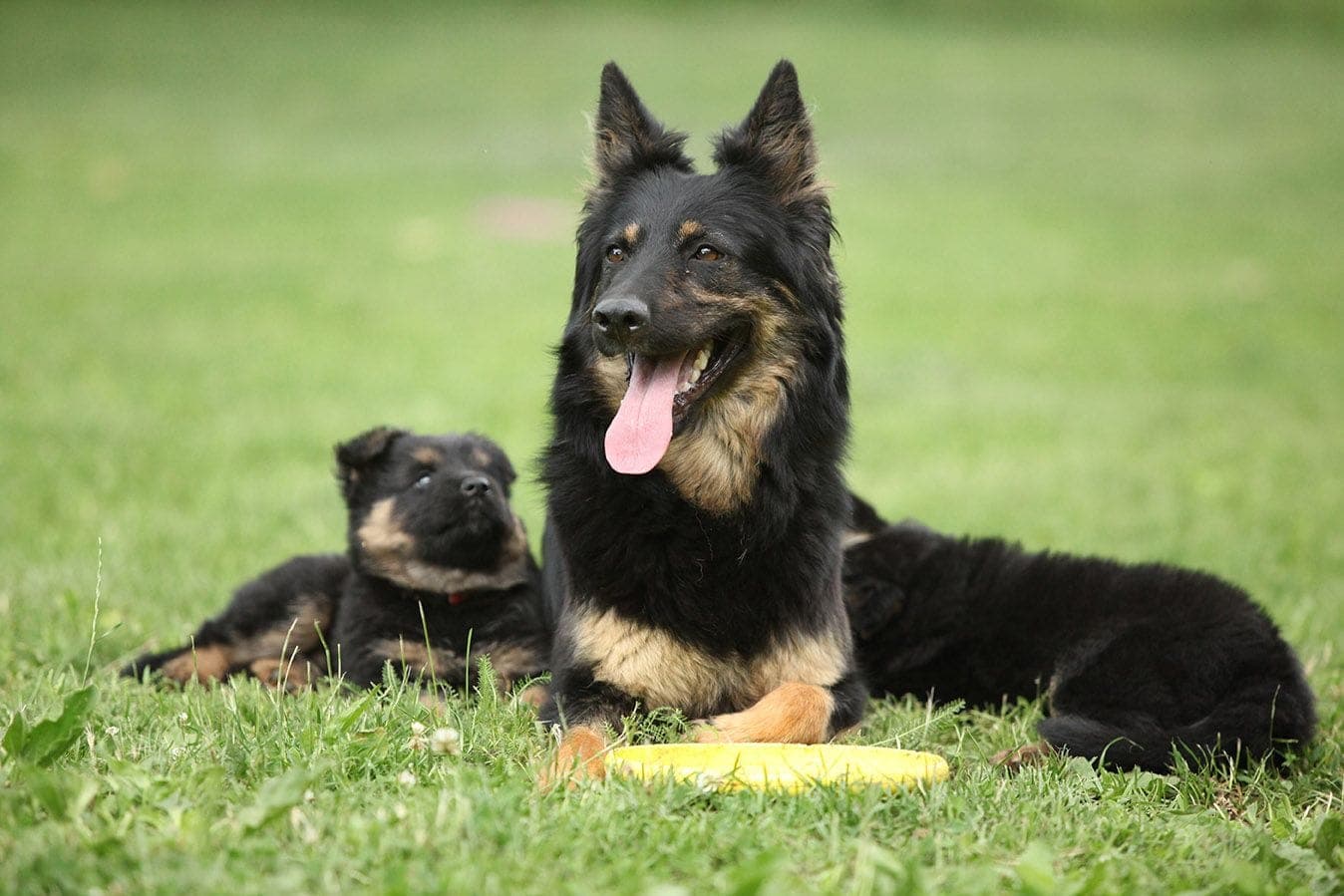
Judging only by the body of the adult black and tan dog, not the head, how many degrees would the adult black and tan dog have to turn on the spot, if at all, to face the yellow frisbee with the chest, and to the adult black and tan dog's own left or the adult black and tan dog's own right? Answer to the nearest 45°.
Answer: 0° — it already faces it

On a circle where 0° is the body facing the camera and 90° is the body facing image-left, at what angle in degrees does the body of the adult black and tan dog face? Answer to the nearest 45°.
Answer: approximately 0°

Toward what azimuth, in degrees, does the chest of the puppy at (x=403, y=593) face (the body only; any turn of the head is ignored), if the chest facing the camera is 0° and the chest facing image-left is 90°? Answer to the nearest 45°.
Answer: approximately 315°

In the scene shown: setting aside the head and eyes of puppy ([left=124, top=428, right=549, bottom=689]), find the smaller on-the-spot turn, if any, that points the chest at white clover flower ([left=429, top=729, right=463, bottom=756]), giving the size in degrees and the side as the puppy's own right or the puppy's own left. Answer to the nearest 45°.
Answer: approximately 45° to the puppy's own right

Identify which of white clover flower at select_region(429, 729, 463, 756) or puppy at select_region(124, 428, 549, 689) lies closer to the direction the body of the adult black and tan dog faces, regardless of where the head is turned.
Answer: the white clover flower

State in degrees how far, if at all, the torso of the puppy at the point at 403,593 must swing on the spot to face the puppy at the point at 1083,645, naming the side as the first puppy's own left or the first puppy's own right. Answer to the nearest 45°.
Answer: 0° — it already faces it

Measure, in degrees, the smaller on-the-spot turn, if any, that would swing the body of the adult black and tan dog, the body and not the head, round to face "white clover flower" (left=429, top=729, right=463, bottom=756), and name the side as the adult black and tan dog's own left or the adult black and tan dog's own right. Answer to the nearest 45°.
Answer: approximately 45° to the adult black and tan dog's own right

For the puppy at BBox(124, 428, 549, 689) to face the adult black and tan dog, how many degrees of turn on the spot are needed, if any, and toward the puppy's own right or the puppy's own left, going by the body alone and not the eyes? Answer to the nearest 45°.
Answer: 0° — it already faces it
